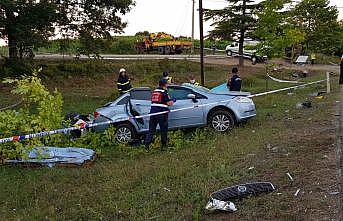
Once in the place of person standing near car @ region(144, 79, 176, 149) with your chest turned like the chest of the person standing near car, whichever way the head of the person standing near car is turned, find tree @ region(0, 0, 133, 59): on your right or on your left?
on your left

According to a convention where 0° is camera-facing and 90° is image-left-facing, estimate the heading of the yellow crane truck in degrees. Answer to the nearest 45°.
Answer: approximately 90°

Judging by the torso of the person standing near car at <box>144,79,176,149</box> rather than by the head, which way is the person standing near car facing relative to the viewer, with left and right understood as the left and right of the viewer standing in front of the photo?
facing away from the viewer and to the right of the viewer

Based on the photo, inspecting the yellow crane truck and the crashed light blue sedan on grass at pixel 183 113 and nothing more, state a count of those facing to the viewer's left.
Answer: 1

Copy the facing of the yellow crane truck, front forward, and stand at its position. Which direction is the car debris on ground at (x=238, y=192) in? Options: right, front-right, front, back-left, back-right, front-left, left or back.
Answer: left

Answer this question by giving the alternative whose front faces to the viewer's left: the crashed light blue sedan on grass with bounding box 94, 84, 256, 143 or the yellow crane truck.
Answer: the yellow crane truck

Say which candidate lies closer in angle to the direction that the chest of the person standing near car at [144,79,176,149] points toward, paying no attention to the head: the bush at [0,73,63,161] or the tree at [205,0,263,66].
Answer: the tree

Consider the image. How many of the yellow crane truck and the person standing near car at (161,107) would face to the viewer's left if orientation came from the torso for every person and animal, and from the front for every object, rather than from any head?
1

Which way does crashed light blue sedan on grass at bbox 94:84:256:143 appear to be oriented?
to the viewer's right

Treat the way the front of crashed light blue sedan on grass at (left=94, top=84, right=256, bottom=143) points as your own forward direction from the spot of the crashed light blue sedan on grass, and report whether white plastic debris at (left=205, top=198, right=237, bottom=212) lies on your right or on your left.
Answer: on your right

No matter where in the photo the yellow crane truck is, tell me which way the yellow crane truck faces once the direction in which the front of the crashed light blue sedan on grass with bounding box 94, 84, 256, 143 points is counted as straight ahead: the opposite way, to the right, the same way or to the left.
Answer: the opposite way

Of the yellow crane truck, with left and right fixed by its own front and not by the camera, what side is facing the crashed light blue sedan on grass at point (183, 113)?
left
